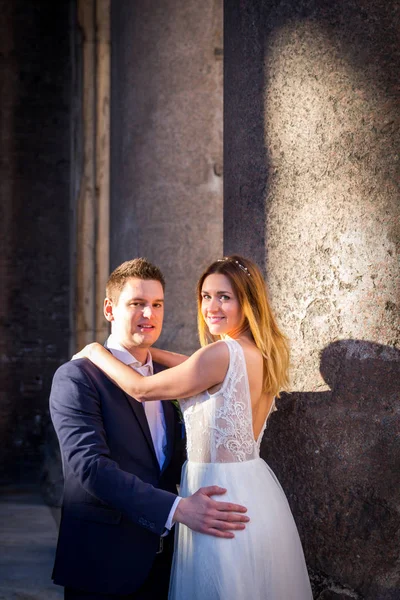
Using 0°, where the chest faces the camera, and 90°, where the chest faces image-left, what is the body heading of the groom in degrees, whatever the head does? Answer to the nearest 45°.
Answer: approximately 315°

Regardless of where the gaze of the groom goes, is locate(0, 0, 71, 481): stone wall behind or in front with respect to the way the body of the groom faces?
behind

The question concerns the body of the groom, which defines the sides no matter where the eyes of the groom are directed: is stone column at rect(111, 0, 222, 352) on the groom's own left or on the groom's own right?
on the groom's own left
